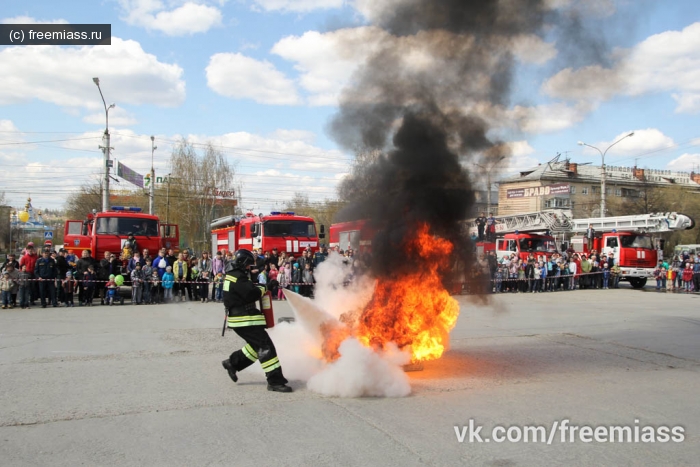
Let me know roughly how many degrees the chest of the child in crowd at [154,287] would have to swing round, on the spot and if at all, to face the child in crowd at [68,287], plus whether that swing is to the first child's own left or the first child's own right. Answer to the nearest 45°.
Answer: approximately 90° to the first child's own right

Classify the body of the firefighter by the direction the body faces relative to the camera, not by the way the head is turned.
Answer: to the viewer's right

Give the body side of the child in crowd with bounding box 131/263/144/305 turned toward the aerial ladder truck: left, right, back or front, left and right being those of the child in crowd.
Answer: left

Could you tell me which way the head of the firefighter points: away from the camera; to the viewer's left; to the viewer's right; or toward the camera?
to the viewer's right

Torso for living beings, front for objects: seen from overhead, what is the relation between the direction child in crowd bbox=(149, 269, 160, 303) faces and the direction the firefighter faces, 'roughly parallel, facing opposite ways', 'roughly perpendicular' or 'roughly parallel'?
roughly perpendicular

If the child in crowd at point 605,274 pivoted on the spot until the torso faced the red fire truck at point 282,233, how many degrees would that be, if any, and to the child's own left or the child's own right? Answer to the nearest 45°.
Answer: approximately 45° to the child's own right

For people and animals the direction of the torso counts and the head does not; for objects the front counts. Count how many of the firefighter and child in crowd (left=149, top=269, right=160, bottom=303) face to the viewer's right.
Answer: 1

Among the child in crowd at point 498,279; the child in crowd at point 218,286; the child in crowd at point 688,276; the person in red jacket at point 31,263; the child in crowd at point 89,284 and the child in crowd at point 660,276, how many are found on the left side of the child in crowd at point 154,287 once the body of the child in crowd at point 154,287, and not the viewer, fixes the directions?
4

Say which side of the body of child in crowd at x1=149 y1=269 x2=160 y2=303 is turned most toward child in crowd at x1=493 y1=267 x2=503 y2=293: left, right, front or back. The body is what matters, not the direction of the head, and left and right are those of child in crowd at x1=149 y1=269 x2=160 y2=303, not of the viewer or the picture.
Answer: left

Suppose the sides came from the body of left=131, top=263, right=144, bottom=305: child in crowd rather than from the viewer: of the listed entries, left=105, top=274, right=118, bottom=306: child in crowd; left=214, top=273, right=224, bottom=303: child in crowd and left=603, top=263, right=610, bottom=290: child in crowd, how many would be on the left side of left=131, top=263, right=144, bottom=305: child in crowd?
2

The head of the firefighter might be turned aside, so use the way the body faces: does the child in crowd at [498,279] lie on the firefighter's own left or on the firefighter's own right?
on the firefighter's own left

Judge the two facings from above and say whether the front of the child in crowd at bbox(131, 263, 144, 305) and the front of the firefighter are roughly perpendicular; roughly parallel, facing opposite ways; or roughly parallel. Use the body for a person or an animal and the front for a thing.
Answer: roughly perpendicular
